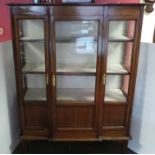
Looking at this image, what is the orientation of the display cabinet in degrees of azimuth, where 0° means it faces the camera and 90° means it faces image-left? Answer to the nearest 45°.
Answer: approximately 0°
